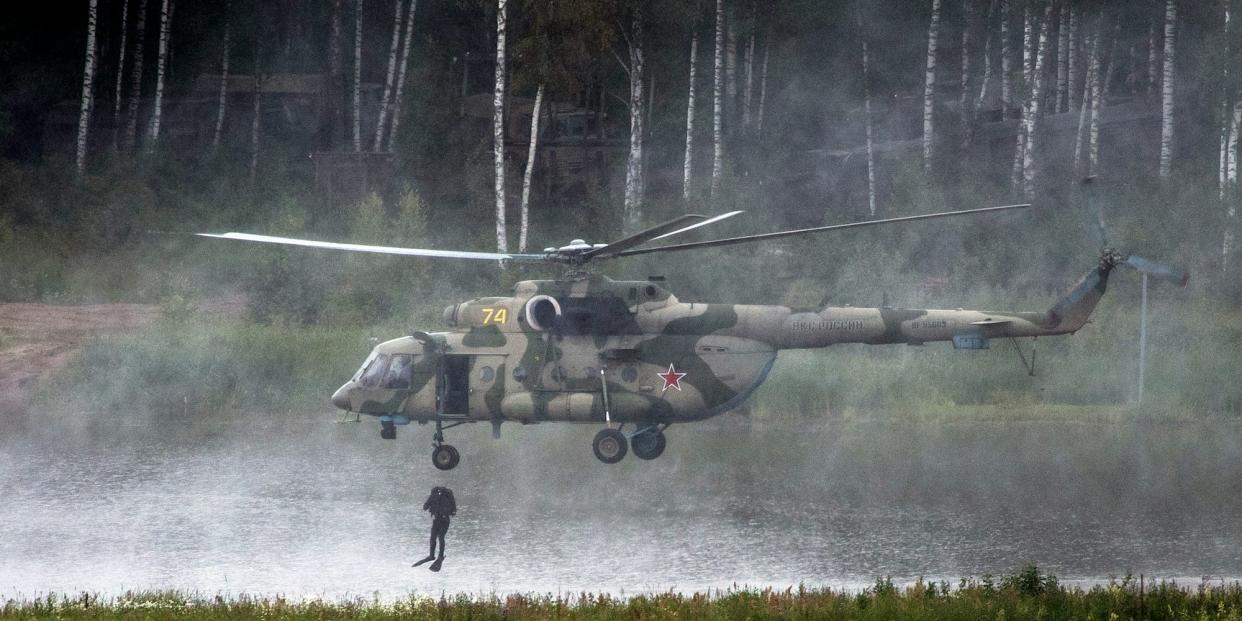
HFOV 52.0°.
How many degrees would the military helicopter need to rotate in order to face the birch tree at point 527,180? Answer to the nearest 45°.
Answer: approximately 90° to its right

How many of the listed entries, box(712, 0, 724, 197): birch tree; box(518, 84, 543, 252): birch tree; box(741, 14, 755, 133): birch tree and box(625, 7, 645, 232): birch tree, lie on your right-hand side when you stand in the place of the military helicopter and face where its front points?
4

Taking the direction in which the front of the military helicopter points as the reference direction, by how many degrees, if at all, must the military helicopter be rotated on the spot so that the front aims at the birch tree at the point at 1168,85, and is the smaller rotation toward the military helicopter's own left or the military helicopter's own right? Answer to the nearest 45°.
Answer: approximately 135° to the military helicopter's own right

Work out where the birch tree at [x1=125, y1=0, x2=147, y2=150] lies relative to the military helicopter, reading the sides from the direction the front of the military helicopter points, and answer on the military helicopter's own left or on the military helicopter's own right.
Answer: on the military helicopter's own right

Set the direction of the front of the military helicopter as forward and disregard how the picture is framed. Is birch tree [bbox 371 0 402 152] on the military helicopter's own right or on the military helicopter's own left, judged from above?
on the military helicopter's own right

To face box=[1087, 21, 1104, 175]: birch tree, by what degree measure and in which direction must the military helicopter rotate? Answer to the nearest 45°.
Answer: approximately 135° to its right

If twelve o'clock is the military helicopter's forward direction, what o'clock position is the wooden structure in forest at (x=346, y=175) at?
The wooden structure in forest is roughly at 2 o'clock from the military helicopter.

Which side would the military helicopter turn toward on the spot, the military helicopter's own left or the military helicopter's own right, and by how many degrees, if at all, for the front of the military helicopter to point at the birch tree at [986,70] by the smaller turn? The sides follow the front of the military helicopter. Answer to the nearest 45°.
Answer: approximately 135° to the military helicopter's own right

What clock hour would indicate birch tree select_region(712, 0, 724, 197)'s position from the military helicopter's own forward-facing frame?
The birch tree is roughly at 3 o'clock from the military helicopter.

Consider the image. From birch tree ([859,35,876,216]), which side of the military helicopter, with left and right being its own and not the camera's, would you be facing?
right

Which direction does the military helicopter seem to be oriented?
to the viewer's left

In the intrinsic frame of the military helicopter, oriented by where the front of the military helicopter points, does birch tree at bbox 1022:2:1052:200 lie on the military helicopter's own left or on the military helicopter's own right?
on the military helicopter's own right

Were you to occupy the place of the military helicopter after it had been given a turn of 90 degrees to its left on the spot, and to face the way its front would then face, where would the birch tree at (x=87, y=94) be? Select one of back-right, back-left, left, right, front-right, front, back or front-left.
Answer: back-right
